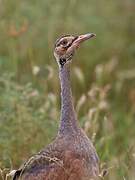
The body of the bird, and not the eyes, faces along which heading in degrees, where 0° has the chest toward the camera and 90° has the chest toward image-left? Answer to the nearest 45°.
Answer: approximately 270°
